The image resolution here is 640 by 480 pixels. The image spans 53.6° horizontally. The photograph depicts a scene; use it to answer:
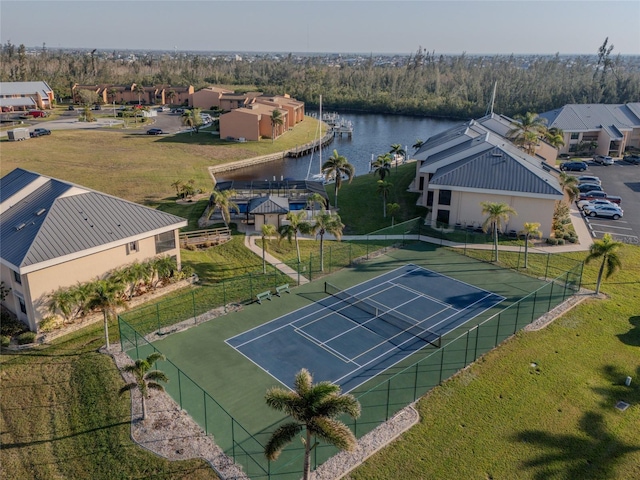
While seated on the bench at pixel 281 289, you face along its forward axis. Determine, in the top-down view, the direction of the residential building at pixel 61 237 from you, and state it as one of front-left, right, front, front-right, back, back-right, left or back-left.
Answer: back-right

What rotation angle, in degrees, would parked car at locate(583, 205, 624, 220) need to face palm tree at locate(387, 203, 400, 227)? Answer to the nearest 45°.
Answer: approximately 45° to its left

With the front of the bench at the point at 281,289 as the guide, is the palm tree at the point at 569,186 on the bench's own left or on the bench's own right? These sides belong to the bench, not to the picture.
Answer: on the bench's own left

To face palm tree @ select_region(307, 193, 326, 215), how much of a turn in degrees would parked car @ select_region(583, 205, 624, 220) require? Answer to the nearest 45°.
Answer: approximately 45° to its left

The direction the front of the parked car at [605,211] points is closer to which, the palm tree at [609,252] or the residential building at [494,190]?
the residential building

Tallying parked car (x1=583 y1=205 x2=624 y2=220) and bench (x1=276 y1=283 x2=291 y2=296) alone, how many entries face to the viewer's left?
1

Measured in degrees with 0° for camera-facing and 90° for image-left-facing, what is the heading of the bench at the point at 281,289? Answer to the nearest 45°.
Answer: approximately 315°

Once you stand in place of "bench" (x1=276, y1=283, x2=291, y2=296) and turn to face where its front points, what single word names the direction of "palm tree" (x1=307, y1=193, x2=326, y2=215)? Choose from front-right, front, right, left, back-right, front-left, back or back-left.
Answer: back-left

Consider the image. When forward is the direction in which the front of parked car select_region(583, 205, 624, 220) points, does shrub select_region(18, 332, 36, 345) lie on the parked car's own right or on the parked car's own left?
on the parked car's own left

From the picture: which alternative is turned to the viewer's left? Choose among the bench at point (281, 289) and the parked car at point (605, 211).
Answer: the parked car

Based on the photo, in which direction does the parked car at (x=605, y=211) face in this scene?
to the viewer's left
